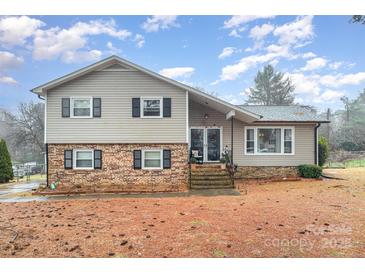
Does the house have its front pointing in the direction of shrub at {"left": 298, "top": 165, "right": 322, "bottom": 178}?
no

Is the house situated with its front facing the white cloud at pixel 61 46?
no

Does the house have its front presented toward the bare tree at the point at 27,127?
no

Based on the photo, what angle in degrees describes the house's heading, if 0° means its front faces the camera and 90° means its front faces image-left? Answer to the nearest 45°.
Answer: approximately 0°

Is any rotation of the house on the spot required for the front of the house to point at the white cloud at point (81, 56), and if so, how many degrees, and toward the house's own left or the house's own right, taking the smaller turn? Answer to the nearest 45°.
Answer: approximately 135° to the house's own right
